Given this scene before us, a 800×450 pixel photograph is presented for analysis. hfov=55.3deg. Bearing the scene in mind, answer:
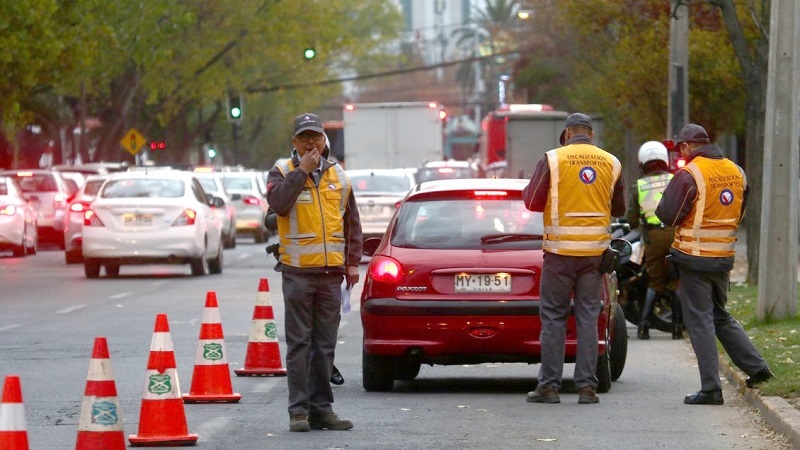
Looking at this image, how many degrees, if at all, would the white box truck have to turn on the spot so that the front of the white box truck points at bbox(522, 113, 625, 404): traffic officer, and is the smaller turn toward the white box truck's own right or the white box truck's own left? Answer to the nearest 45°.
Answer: approximately 180°

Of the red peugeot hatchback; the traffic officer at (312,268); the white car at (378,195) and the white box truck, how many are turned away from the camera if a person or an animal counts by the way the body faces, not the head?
3

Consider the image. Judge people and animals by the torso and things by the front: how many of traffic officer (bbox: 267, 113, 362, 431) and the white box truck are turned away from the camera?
1

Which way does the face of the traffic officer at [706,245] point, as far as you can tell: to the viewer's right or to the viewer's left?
to the viewer's left

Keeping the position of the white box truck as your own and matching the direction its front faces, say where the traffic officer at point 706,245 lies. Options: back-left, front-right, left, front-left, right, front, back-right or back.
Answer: back

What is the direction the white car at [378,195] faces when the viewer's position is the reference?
facing away from the viewer

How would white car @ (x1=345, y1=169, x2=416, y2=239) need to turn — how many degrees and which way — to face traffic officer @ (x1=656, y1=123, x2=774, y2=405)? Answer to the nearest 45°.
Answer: approximately 180°

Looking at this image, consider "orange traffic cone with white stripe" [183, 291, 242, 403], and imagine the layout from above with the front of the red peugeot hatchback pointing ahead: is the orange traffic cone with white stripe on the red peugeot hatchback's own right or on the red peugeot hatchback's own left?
on the red peugeot hatchback's own left

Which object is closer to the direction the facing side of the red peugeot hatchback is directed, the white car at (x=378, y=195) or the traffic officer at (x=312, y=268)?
the white car

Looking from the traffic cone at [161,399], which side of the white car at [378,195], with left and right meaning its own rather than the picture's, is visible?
back

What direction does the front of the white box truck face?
away from the camera
